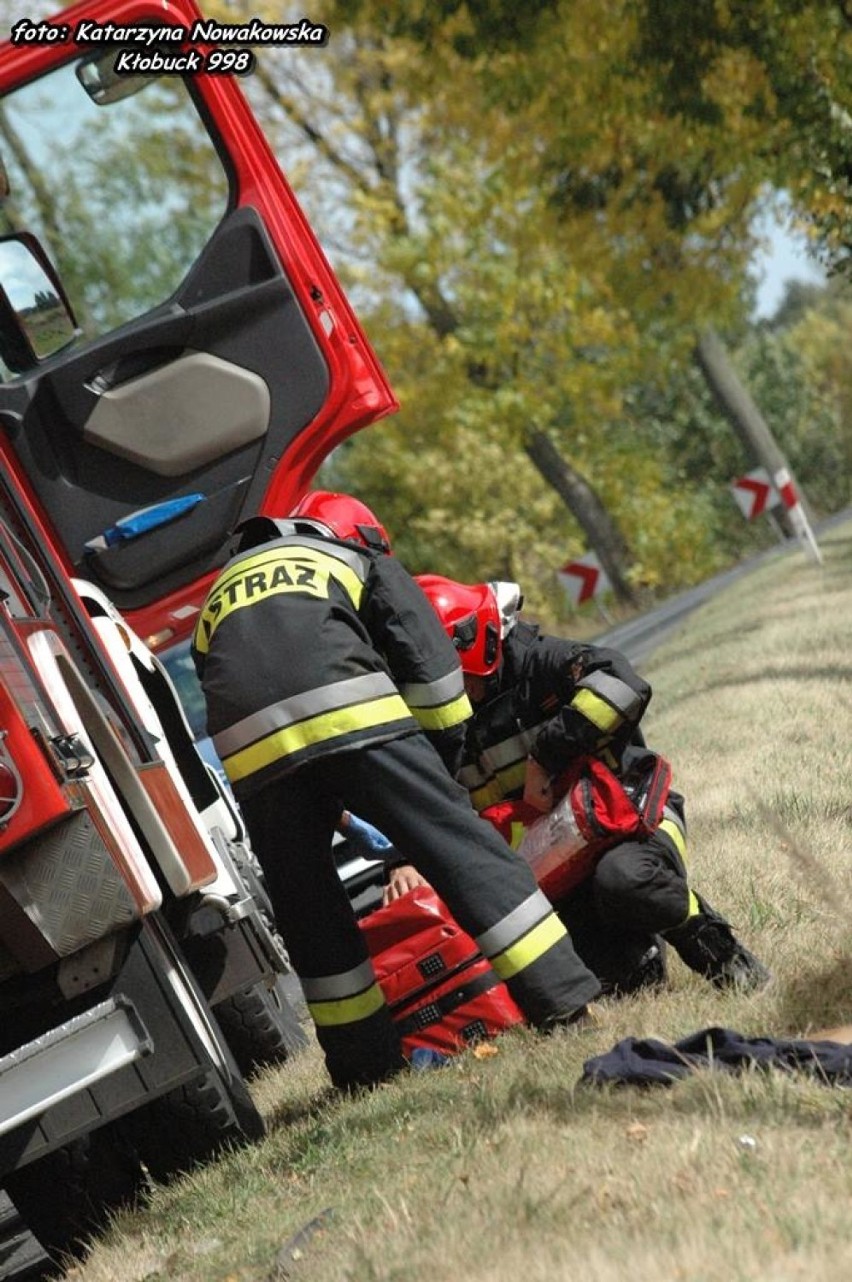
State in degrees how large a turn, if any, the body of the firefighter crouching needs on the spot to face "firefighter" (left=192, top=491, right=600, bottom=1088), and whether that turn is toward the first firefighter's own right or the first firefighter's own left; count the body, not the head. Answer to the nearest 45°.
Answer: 0° — they already face them

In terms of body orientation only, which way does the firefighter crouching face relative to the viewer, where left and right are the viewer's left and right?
facing the viewer and to the left of the viewer

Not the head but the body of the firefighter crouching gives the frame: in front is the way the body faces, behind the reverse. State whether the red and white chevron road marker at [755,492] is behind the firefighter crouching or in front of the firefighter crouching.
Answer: behind

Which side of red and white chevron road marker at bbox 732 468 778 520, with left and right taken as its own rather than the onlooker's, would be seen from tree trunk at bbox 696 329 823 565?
back

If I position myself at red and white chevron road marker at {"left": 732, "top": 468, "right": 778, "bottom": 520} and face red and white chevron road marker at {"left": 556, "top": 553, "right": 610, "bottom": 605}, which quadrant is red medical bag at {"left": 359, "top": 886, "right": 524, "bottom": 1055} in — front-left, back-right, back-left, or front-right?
front-left

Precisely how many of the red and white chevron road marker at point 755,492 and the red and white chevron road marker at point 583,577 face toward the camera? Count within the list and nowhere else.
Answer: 2

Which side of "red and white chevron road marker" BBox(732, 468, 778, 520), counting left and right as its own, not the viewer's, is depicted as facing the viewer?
front

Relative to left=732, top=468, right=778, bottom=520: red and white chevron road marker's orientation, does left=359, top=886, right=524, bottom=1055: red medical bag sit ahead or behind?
ahead

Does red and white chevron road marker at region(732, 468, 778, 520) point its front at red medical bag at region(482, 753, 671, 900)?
yes

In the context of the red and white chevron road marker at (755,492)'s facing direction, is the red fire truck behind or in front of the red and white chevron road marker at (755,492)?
in front

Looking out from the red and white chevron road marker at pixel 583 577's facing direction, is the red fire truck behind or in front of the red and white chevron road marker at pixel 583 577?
in front

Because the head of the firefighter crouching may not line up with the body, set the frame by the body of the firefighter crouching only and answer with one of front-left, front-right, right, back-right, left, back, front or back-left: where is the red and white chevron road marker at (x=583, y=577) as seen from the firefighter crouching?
back-right

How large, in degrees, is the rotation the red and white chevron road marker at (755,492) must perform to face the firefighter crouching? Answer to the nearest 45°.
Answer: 0° — it already faces them

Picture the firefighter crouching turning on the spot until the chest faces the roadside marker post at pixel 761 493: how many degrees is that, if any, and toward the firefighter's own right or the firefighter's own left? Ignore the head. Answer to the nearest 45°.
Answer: approximately 135° to the firefighter's own right

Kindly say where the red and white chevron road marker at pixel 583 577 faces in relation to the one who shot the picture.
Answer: facing the viewer

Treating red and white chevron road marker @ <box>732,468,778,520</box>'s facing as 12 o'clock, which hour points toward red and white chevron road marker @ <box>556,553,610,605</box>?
red and white chevron road marker @ <box>556,553,610,605</box> is roughly at 2 o'clock from red and white chevron road marker @ <box>732,468,778,520</box>.
